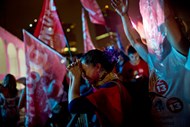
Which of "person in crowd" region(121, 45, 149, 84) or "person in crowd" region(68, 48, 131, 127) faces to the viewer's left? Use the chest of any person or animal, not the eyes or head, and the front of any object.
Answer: "person in crowd" region(68, 48, 131, 127)

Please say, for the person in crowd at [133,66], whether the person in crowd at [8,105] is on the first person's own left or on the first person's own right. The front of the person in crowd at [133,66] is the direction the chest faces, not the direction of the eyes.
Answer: on the first person's own right

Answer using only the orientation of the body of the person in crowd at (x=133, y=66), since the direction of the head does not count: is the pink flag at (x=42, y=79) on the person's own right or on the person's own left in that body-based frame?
on the person's own right

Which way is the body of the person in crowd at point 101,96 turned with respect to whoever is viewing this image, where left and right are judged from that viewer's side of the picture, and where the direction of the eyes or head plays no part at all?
facing to the left of the viewer

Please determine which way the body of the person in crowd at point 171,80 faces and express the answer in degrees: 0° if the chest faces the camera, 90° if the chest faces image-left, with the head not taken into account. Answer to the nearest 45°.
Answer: approximately 45°

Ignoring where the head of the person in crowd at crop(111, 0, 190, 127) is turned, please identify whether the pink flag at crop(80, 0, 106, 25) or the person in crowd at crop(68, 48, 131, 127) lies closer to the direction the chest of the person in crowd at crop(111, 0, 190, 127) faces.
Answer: the person in crowd

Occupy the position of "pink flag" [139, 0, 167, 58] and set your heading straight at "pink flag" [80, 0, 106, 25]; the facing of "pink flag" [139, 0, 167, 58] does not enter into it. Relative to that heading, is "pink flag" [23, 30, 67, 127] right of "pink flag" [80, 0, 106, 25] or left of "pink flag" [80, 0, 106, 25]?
left

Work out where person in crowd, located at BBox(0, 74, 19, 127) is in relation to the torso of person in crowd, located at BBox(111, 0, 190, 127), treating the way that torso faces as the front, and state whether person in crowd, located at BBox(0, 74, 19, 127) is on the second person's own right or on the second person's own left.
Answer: on the second person's own right

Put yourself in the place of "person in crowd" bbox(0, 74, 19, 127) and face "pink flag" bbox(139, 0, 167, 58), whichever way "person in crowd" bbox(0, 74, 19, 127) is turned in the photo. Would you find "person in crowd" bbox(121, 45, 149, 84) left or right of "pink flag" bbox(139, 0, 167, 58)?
left

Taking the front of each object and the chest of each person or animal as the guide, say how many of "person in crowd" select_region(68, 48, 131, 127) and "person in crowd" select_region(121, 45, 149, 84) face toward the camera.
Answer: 1
